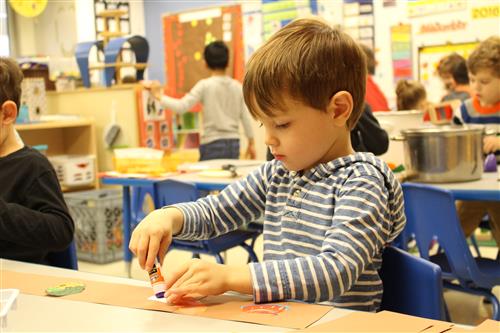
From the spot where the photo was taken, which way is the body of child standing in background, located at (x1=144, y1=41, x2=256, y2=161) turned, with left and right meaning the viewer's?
facing away from the viewer

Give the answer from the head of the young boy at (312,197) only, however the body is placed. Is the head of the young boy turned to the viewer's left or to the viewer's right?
to the viewer's left

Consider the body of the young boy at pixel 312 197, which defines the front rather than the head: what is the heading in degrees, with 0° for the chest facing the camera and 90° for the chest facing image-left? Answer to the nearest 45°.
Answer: approximately 45°

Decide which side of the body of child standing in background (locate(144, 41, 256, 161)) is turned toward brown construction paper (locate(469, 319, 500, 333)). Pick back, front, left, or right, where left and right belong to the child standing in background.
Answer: back
